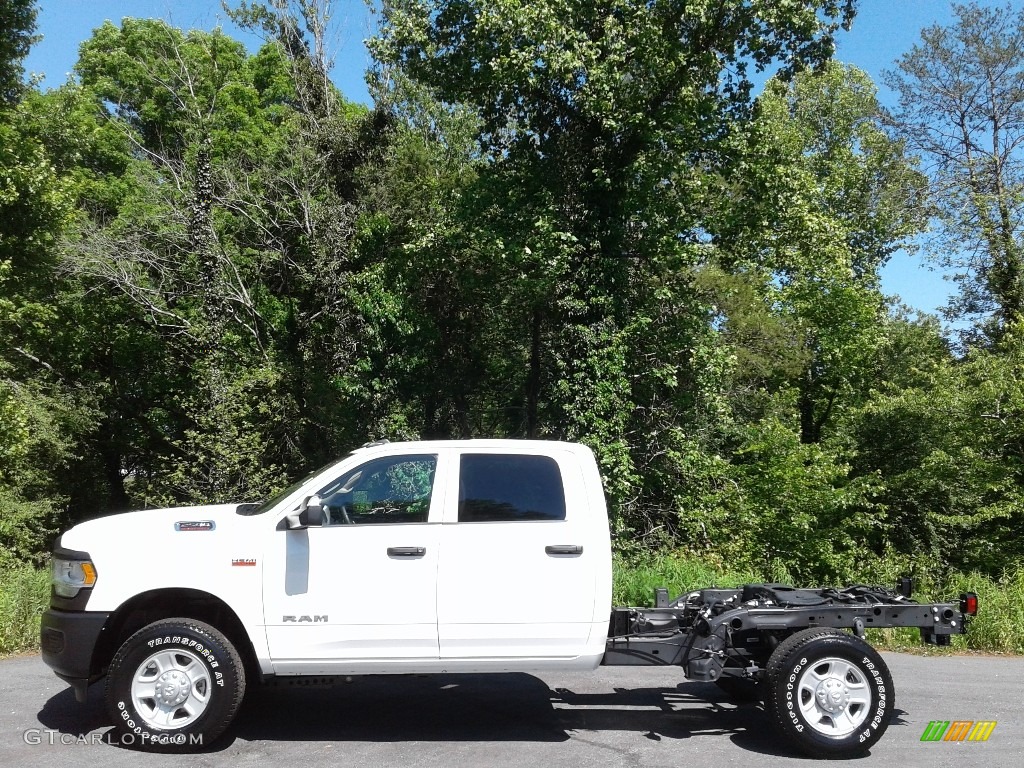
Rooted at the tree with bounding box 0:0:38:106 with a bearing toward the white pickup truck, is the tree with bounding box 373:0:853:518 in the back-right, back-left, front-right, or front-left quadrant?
front-left

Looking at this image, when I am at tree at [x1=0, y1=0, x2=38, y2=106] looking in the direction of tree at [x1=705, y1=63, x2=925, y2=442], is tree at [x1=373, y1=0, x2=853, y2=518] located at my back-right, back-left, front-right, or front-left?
front-right

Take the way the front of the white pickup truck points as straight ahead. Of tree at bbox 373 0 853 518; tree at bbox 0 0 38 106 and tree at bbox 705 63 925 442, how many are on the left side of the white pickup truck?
0

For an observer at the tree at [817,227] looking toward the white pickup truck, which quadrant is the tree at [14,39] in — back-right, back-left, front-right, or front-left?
front-right

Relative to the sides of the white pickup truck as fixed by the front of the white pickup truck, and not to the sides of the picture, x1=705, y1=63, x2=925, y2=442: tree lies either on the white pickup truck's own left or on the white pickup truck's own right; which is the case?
on the white pickup truck's own right

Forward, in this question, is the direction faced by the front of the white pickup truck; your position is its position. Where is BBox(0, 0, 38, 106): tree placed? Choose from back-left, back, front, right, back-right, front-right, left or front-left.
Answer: front-right

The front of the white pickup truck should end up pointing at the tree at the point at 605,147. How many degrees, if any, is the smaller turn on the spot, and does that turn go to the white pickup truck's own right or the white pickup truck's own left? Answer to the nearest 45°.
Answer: approximately 90° to the white pickup truck's own right

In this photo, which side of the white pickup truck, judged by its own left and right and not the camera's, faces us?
left
